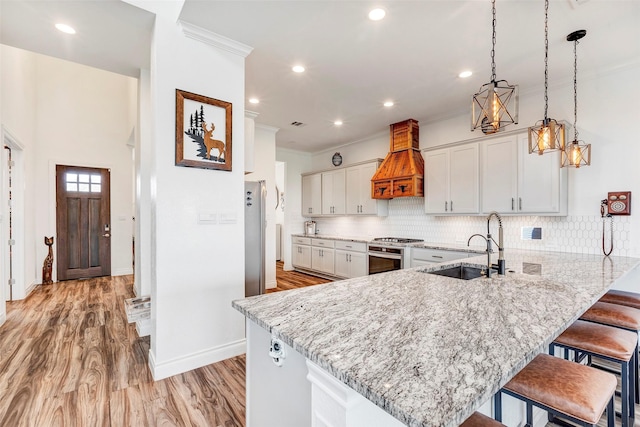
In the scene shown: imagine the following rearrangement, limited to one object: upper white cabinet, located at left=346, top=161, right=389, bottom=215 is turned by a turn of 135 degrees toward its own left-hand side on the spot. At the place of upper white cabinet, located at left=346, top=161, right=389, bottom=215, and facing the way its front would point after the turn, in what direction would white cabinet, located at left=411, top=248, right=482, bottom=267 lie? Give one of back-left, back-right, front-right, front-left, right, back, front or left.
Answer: front-right

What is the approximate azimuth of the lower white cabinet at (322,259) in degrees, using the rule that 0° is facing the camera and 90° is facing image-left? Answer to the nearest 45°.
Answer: approximately 45°

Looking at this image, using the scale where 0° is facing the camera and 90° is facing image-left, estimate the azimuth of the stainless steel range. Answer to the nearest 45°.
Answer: approximately 45°

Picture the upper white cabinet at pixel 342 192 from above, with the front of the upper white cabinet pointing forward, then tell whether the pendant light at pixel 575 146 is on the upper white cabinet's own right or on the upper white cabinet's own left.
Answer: on the upper white cabinet's own left

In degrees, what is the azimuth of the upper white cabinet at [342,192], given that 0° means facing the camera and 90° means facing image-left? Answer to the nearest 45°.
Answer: approximately 45°

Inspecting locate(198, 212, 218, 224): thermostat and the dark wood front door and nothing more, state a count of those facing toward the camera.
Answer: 2

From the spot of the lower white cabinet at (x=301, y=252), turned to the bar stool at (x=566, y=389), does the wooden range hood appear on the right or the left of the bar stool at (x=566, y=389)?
left

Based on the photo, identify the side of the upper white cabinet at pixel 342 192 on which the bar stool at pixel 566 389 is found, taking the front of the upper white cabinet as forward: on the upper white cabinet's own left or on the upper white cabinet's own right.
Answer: on the upper white cabinet's own left
